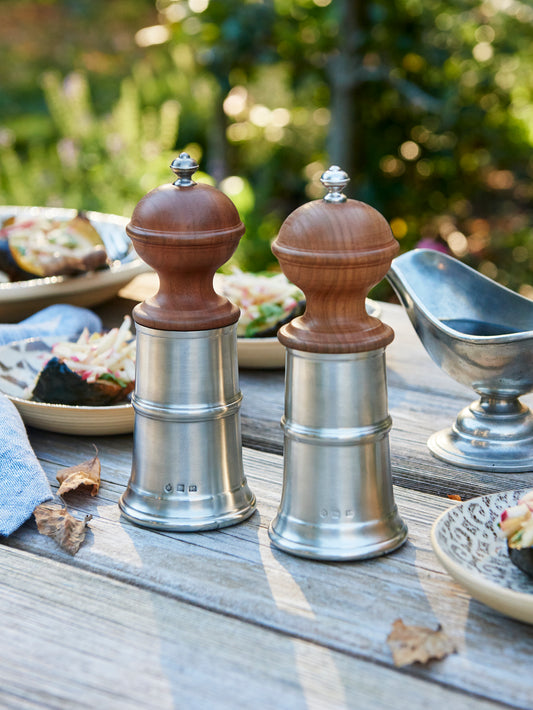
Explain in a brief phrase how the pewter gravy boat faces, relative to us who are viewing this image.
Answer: facing to the left of the viewer

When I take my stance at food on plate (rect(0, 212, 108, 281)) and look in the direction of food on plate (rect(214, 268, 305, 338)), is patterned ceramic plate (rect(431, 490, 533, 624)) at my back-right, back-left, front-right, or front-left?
front-right

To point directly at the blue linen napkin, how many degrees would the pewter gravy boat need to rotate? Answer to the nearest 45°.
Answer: approximately 45° to its left

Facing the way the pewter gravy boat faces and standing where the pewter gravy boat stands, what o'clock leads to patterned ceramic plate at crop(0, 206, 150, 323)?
The patterned ceramic plate is roughly at 1 o'clock from the pewter gravy boat.

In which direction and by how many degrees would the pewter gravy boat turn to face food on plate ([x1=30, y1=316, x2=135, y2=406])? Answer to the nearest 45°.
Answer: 0° — it already faces it

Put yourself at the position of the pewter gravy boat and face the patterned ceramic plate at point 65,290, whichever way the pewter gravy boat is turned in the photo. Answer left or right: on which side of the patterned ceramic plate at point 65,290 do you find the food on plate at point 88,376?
left

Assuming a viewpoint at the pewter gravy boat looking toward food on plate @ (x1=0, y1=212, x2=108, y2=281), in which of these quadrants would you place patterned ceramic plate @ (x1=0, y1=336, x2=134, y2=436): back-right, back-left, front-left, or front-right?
front-left

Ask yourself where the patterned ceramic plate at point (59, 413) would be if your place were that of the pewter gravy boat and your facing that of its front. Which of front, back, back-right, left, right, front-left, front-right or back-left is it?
front

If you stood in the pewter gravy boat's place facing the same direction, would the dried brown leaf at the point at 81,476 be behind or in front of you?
in front

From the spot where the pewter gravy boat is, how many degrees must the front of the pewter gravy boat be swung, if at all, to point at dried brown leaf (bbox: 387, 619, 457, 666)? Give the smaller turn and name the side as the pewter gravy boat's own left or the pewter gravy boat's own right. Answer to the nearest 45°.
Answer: approximately 90° to the pewter gravy boat's own left

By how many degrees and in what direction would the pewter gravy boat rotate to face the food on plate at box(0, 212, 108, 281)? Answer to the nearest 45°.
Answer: approximately 45° to its right
